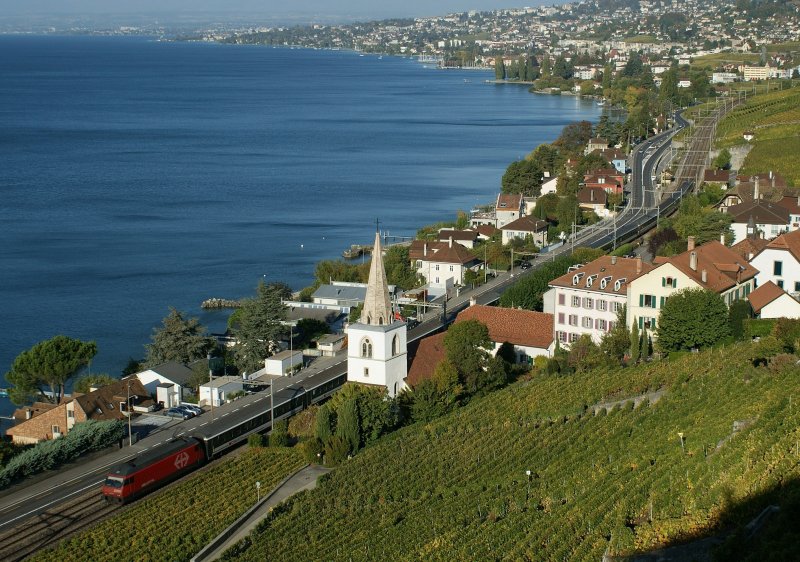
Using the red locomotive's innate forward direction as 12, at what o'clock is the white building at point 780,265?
The white building is roughly at 7 o'clock from the red locomotive.

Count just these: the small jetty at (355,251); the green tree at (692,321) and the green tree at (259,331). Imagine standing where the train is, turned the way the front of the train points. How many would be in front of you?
0

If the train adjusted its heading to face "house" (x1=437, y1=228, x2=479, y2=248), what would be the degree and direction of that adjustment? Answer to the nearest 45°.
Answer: approximately 180°

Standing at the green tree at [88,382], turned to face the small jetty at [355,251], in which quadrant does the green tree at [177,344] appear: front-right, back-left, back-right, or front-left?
front-right

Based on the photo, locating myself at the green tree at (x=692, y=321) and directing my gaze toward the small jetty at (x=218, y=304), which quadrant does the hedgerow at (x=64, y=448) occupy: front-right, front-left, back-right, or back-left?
front-left

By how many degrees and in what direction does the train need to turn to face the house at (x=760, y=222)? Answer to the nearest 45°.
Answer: approximately 180°

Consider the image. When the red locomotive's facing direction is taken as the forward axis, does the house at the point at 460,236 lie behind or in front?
behind

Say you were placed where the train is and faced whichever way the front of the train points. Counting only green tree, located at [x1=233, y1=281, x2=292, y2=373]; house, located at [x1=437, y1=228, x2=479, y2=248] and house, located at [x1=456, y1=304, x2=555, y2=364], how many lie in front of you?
0

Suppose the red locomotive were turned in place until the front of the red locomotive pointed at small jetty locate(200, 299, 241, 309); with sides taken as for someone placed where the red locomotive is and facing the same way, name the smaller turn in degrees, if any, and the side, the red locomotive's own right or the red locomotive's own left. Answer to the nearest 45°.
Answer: approximately 135° to the red locomotive's own right

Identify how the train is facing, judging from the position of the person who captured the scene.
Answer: facing the viewer and to the left of the viewer

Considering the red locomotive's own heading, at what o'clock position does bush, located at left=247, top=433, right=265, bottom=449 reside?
The bush is roughly at 6 o'clock from the red locomotive.

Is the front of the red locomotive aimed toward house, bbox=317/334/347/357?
no

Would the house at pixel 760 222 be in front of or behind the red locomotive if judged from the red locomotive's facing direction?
behind

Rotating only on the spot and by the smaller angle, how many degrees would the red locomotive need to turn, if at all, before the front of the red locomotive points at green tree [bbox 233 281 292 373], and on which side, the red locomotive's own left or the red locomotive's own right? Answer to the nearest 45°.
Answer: approximately 135° to the red locomotive's own right

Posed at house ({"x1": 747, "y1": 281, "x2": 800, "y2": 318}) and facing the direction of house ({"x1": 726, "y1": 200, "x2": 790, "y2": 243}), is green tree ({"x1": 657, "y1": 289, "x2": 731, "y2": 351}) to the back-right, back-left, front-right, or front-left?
back-left

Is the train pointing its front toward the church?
no

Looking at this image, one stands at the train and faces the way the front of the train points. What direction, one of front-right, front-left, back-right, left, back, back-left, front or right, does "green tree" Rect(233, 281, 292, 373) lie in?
back-right

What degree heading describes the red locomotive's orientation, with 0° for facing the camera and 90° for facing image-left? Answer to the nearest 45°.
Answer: approximately 45°

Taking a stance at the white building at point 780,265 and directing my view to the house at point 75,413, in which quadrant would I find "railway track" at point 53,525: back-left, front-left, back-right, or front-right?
front-left

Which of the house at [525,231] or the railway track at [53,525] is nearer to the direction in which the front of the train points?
the railway track

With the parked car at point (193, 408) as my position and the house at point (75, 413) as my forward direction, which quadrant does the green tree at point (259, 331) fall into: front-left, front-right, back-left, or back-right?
back-right

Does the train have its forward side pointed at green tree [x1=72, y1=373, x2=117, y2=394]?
no

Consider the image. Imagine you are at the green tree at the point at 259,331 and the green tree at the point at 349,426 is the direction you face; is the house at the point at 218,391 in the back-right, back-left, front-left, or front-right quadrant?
front-right
